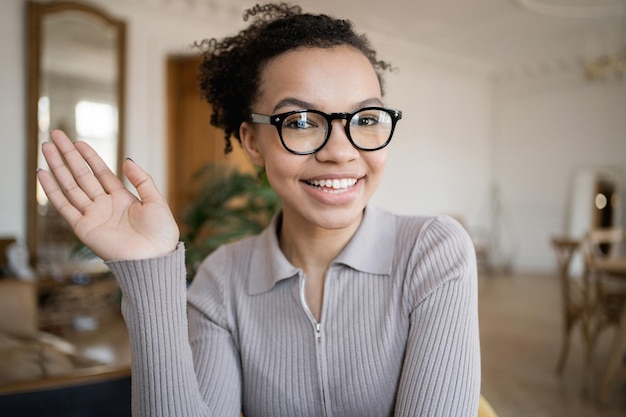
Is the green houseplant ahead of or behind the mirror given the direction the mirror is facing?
ahead

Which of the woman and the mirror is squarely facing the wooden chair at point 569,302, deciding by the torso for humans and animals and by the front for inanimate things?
the mirror

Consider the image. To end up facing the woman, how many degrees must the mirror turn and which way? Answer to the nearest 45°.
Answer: approximately 45° to its right

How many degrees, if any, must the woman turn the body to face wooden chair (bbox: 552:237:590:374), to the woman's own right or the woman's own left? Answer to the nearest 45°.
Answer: approximately 135° to the woman's own left

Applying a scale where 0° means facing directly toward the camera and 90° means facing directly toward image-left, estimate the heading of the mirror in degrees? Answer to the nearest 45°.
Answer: approximately 315°

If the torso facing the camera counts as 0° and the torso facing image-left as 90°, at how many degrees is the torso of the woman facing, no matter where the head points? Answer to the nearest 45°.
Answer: approximately 0°

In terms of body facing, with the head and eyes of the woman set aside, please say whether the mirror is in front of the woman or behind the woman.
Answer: behind
